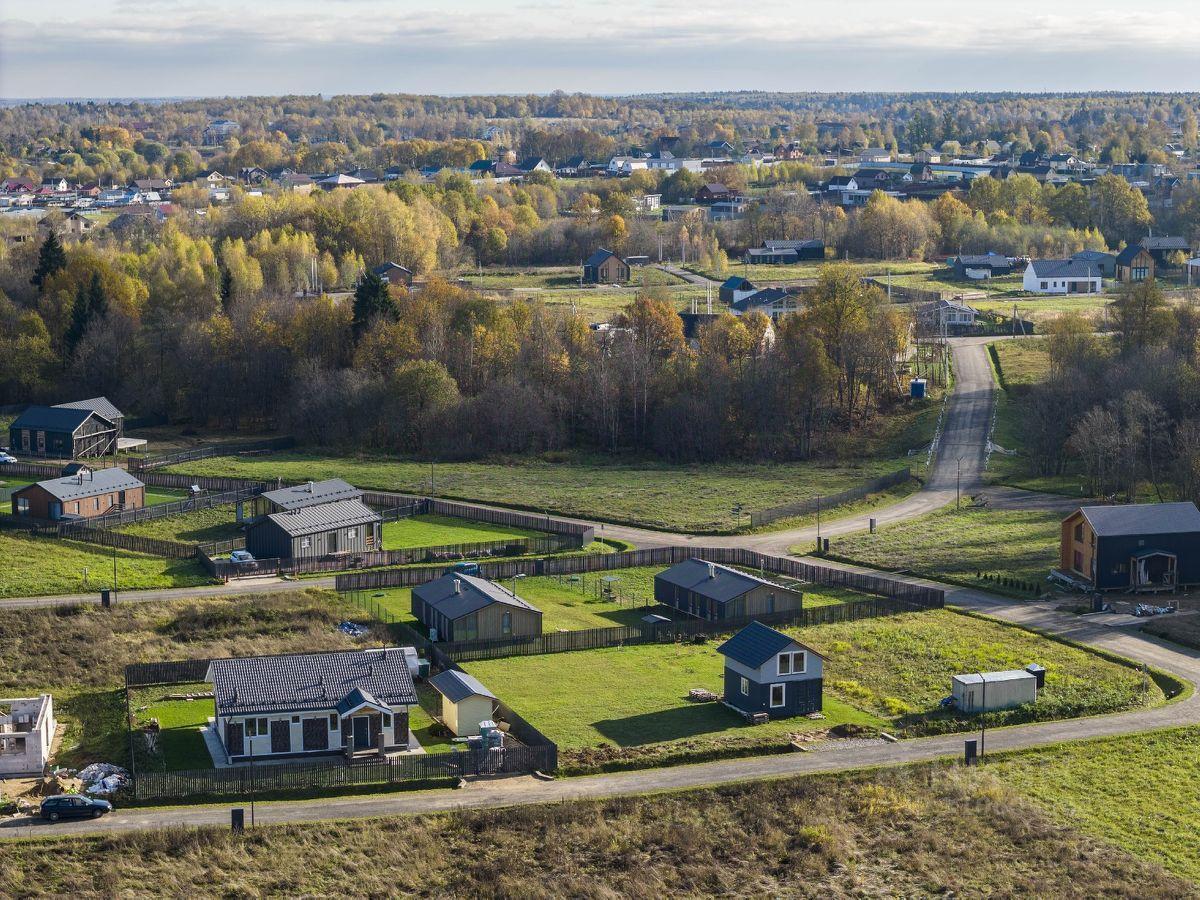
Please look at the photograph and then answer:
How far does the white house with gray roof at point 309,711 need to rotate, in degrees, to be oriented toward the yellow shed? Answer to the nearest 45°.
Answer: approximately 90° to its left

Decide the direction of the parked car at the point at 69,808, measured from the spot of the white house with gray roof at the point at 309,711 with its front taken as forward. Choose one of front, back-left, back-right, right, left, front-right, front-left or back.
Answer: front-right

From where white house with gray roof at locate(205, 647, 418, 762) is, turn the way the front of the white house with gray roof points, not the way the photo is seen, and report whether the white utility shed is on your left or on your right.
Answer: on your left

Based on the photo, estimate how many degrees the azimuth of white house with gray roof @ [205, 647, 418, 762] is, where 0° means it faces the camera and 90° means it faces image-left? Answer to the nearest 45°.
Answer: approximately 0°

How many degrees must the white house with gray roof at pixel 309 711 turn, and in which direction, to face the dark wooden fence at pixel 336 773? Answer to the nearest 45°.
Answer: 0° — it already faces it

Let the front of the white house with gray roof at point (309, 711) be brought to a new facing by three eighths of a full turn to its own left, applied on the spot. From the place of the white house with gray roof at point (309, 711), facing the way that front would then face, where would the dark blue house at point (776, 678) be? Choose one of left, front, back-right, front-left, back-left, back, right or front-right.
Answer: front-right
